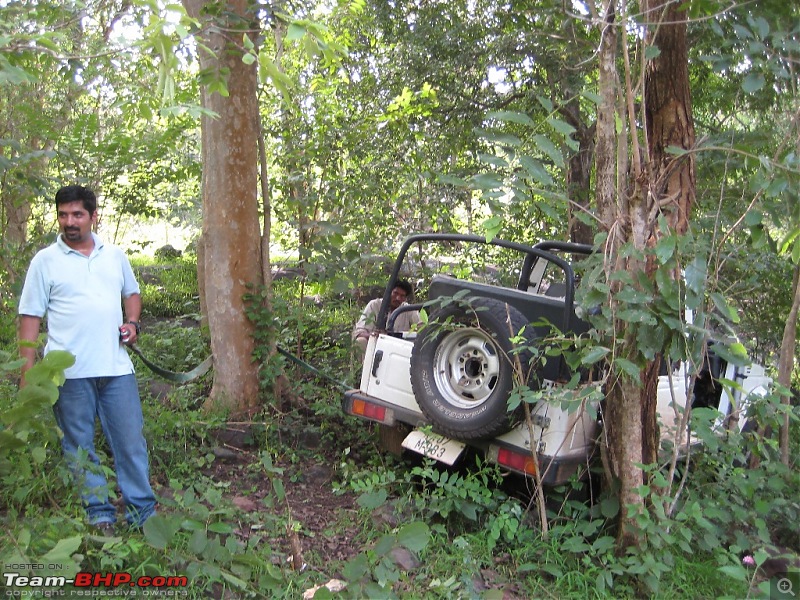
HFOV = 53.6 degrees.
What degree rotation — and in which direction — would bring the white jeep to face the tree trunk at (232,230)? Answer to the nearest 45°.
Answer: approximately 90° to its left

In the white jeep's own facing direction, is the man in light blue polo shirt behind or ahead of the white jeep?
behind

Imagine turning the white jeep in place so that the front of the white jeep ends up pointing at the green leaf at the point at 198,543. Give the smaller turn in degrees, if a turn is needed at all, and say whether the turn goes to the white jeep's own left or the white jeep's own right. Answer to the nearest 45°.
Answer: approximately 180°

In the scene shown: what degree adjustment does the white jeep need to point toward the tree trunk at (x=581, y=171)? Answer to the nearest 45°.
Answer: approximately 45° to its left

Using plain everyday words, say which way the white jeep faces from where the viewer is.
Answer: facing away from the viewer and to the right of the viewer

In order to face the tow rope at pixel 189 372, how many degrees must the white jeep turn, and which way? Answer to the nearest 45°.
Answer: approximately 135° to its left

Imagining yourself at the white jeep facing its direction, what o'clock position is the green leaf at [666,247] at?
The green leaf is roughly at 3 o'clock from the white jeep.

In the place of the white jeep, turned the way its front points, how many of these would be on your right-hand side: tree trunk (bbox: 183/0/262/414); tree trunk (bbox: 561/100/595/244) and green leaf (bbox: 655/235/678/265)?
1
